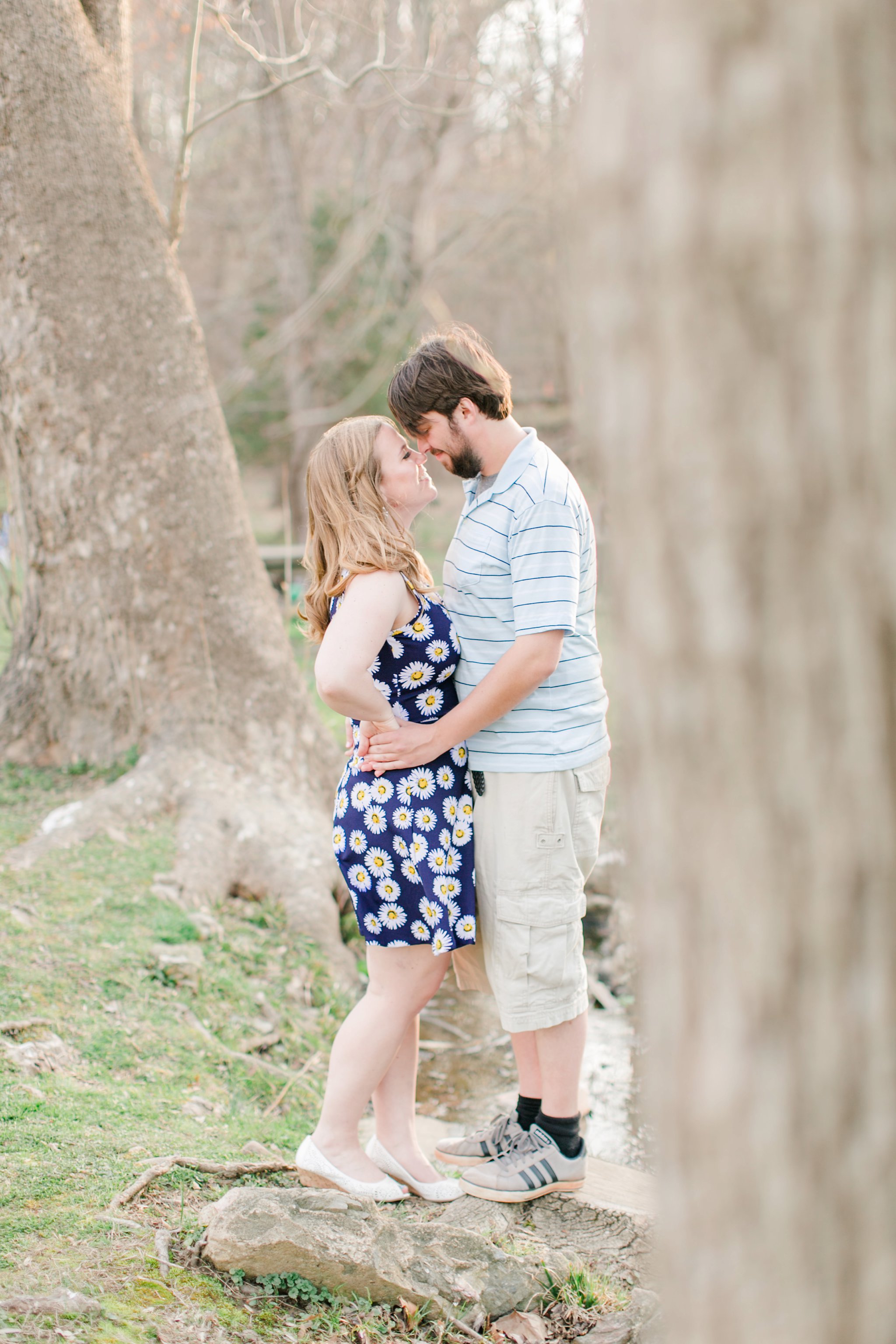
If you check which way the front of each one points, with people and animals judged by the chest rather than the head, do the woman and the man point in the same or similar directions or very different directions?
very different directions

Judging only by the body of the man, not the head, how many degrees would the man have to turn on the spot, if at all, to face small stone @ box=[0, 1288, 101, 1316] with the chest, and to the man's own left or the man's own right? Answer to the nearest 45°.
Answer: approximately 45° to the man's own left

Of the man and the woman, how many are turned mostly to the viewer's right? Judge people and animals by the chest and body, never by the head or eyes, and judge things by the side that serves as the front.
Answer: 1

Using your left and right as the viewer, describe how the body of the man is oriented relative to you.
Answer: facing to the left of the viewer

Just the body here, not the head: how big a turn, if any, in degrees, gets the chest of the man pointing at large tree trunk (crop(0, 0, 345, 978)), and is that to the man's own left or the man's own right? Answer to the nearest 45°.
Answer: approximately 45° to the man's own right

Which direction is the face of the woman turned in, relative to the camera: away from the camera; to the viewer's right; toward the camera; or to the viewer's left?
to the viewer's right

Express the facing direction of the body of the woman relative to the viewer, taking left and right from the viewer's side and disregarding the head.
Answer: facing to the right of the viewer
